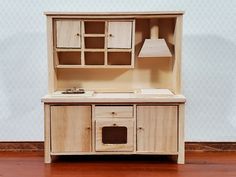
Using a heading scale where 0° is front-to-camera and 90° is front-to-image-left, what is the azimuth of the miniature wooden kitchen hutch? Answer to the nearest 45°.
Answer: approximately 0°
